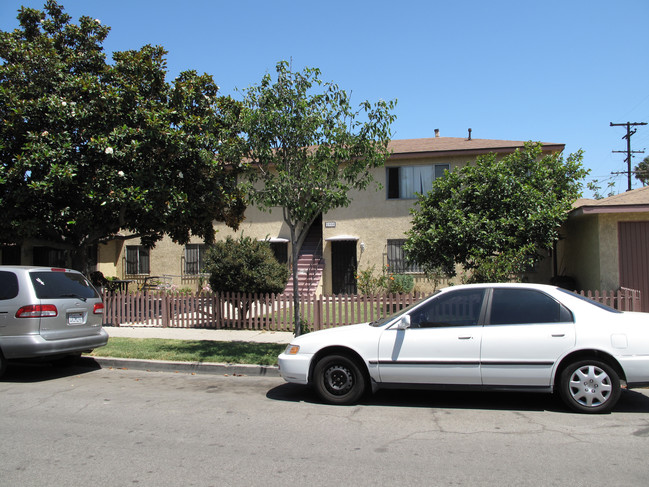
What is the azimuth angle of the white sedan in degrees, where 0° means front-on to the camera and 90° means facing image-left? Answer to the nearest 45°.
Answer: approximately 90°

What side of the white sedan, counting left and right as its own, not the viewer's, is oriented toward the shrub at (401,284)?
right

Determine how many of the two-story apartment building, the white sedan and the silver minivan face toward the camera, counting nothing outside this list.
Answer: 1

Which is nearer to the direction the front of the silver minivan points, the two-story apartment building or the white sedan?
the two-story apartment building

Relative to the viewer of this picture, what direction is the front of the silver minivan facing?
facing away from the viewer and to the left of the viewer

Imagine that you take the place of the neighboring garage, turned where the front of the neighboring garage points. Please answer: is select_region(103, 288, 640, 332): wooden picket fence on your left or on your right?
on your right

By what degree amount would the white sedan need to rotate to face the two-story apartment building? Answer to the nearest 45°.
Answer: approximately 90° to its right

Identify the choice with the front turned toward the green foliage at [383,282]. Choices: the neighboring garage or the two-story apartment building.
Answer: the two-story apartment building

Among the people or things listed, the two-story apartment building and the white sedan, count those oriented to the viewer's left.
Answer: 1

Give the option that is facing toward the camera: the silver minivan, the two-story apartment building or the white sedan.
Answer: the two-story apartment building

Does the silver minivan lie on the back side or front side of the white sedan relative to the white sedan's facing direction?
on the front side

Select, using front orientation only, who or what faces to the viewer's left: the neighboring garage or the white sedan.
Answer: the white sedan

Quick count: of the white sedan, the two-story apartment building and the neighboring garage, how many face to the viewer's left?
1

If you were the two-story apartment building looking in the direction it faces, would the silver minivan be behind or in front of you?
in front
